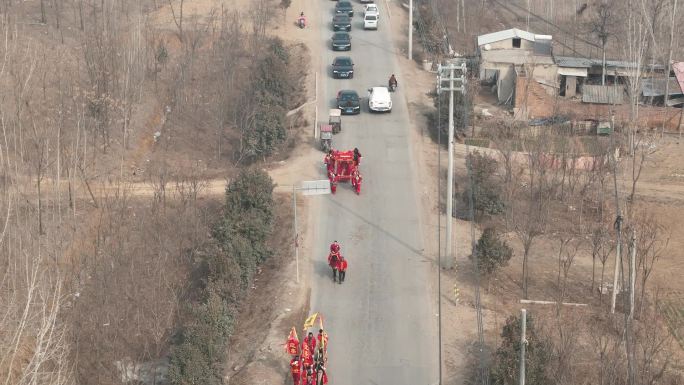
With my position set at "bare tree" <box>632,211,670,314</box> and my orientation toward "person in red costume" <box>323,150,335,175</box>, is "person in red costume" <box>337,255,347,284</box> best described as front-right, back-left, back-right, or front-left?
front-left

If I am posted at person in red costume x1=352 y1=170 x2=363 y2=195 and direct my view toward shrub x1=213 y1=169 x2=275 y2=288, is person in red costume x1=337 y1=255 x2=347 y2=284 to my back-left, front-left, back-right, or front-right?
front-left

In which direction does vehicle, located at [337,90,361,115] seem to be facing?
toward the camera
